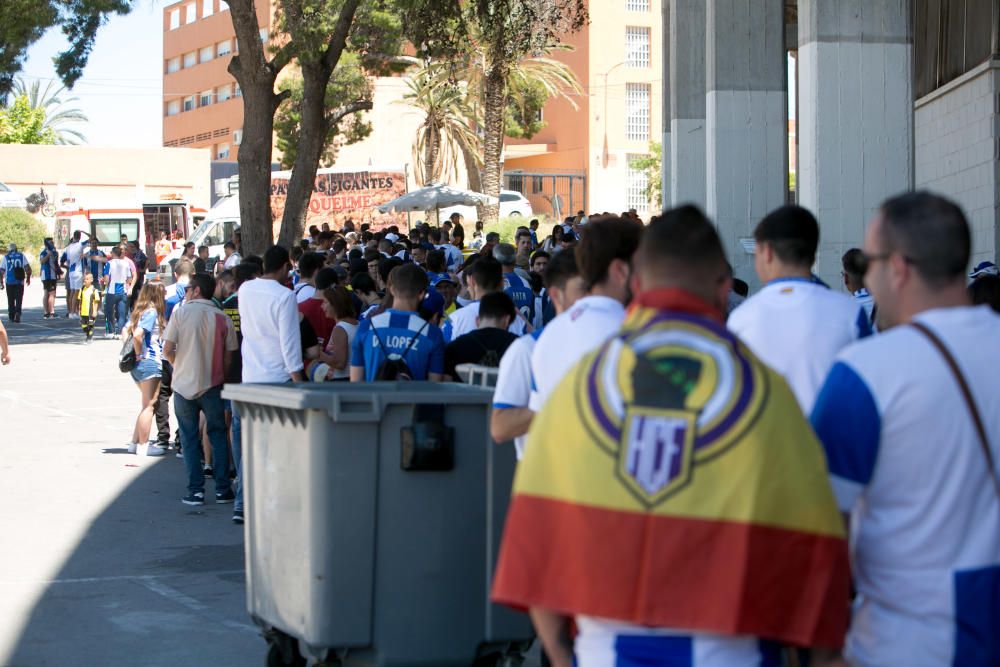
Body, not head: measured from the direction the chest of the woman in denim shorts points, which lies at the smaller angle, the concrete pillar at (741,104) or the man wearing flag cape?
the concrete pillar

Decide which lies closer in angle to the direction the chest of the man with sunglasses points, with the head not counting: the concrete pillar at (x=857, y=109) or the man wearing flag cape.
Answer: the concrete pillar

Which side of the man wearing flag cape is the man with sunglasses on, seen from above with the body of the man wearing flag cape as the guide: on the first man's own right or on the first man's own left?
on the first man's own right

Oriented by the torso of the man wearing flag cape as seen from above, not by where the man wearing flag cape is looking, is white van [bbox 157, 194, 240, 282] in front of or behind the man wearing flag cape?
in front

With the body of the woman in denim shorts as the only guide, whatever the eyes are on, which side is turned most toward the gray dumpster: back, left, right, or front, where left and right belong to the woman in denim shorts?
right

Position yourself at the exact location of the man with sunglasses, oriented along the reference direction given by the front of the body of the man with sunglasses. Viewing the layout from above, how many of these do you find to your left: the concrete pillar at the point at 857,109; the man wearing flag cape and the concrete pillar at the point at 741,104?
1

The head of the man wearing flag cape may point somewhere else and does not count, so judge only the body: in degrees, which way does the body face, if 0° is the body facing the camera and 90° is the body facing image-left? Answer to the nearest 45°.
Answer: approximately 180°

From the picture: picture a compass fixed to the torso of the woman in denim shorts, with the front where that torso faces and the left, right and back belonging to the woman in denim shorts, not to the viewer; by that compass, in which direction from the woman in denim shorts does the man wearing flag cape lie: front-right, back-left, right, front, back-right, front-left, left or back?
right

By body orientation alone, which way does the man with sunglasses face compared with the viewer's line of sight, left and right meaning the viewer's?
facing away from the viewer and to the left of the viewer

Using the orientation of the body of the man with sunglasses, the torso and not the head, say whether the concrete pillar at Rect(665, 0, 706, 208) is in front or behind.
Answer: in front

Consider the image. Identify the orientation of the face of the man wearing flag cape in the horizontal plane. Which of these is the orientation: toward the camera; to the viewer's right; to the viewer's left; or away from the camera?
away from the camera

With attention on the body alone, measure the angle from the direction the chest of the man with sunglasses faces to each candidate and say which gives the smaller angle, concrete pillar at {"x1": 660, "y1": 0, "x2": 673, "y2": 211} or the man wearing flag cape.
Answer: the concrete pillar
